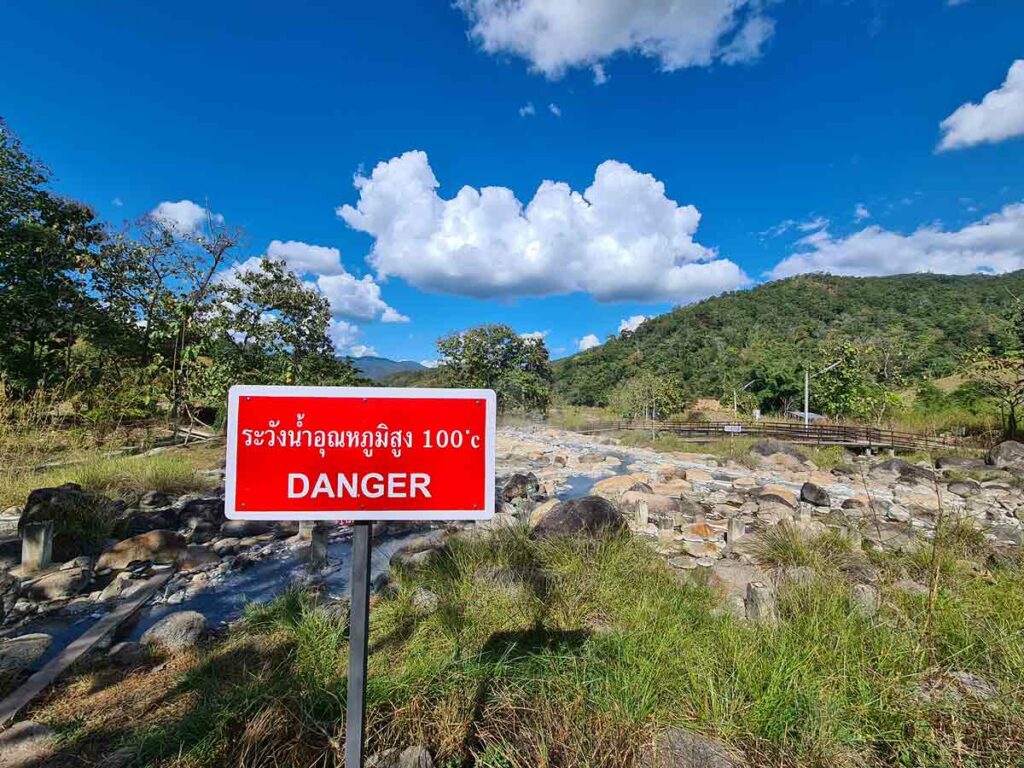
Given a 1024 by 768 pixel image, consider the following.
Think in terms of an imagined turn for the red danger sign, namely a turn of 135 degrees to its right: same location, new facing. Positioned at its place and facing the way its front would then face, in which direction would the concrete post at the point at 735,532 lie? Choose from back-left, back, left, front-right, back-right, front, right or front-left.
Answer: right

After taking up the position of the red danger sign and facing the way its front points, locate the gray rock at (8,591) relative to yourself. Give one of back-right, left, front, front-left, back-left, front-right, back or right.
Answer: back-right

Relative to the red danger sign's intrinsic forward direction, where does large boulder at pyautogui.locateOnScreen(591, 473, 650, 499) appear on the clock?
The large boulder is roughly at 7 o'clock from the red danger sign.

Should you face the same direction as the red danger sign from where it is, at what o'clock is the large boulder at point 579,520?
The large boulder is roughly at 7 o'clock from the red danger sign.

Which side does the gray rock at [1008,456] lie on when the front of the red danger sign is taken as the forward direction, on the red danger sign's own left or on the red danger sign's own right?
on the red danger sign's own left

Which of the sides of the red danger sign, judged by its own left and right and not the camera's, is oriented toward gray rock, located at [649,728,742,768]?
left

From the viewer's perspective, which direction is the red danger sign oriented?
toward the camera

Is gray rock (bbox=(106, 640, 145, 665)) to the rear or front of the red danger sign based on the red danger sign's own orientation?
to the rear

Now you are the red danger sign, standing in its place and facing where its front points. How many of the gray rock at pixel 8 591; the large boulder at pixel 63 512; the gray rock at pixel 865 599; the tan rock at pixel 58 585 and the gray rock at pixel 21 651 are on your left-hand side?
1

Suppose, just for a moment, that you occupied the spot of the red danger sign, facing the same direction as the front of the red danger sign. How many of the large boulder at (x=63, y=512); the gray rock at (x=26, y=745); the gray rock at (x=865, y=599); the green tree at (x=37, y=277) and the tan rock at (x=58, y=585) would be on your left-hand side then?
1

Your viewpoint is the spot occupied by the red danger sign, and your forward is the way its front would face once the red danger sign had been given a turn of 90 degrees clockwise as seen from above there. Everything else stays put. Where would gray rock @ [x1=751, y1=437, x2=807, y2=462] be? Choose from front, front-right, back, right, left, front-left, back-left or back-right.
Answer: back-right

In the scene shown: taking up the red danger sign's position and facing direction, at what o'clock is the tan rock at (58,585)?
The tan rock is roughly at 5 o'clock from the red danger sign.

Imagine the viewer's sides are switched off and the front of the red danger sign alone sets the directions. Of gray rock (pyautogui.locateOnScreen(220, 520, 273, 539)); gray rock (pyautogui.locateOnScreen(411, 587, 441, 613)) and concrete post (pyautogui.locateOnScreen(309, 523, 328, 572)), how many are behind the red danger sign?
3

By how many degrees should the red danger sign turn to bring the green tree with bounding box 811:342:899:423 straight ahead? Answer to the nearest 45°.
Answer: approximately 135° to its left

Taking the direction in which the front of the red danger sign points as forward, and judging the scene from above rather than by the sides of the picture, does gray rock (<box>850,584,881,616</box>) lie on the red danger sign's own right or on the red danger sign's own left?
on the red danger sign's own left

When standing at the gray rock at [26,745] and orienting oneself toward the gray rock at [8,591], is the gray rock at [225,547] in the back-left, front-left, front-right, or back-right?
front-right

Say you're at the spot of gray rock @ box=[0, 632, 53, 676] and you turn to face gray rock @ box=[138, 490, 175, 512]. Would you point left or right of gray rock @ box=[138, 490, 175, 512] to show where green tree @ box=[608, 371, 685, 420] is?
right

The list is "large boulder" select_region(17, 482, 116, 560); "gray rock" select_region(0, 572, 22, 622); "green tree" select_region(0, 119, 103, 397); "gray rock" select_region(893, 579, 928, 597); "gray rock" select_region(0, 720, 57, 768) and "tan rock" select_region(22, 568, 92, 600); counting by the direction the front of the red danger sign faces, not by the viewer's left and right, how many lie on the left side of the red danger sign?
1
